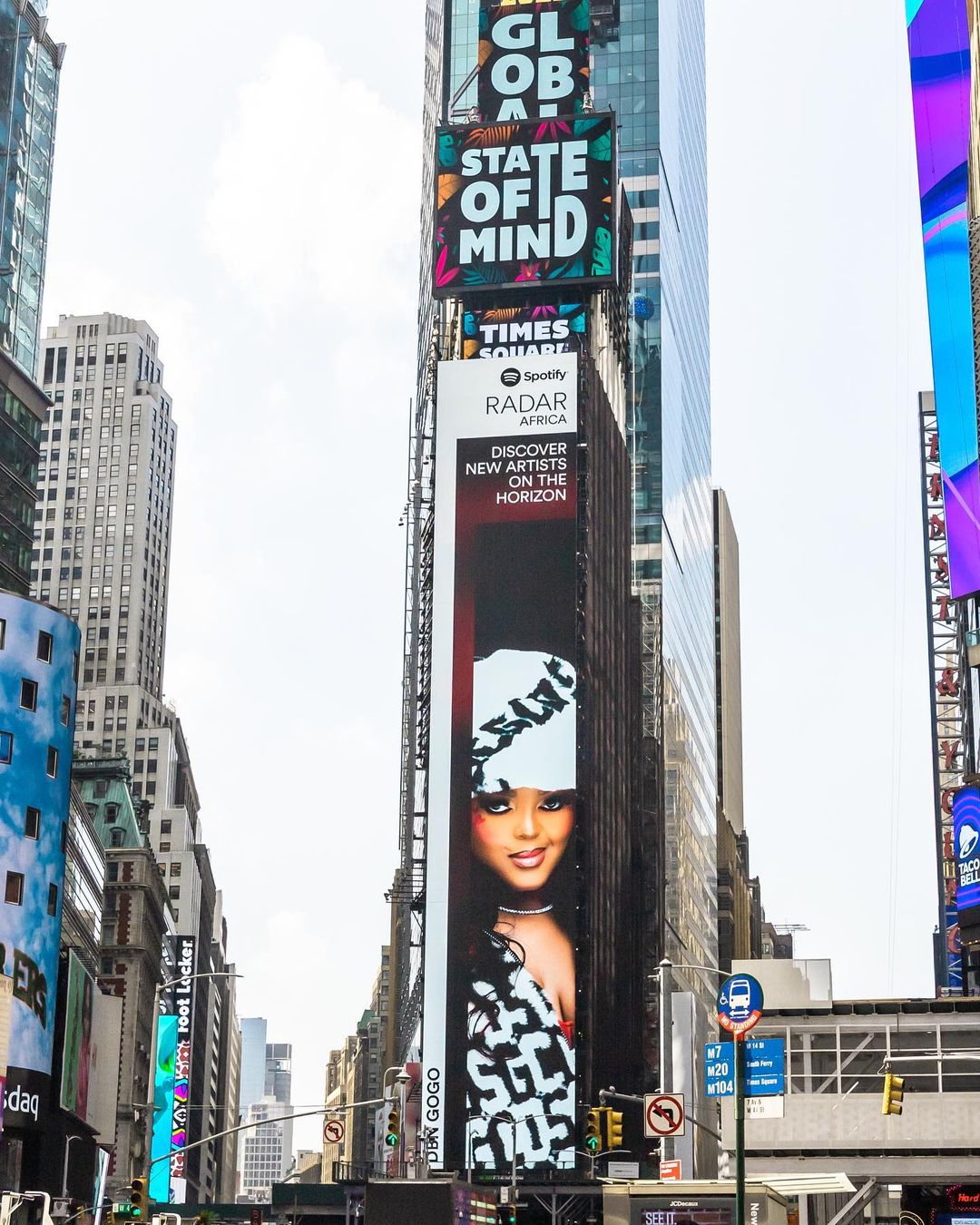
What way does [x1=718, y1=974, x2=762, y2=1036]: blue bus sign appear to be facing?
toward the camera

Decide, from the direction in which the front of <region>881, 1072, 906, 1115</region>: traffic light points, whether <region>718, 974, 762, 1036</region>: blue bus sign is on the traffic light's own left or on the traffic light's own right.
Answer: on the traffic light's own right

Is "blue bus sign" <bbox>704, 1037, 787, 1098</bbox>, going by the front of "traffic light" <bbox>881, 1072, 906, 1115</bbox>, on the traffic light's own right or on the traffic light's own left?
on the traffic light's own right

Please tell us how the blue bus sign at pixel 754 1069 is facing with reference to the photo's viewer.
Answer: facing the viewer

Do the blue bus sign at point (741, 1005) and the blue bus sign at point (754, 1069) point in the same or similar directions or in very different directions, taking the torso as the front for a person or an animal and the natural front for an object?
same or similar directions

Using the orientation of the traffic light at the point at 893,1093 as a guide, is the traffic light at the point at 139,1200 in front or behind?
behind

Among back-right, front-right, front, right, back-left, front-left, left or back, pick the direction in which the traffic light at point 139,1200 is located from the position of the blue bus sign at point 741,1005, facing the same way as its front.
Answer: back-right

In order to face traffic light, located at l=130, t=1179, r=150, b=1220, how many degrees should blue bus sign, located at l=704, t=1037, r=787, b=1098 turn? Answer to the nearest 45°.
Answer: approximately 135° to its right

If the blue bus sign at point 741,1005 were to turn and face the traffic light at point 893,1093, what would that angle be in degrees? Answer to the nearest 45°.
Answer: approximately 135° to its left

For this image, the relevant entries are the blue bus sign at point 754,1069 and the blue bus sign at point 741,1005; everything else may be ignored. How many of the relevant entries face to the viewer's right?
0
